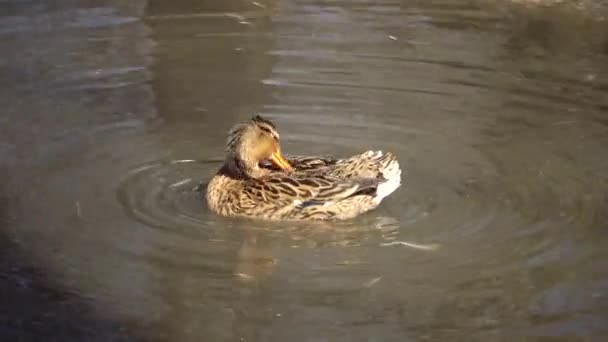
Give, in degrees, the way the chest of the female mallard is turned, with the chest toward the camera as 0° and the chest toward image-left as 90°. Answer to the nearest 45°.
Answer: approximately 90°
